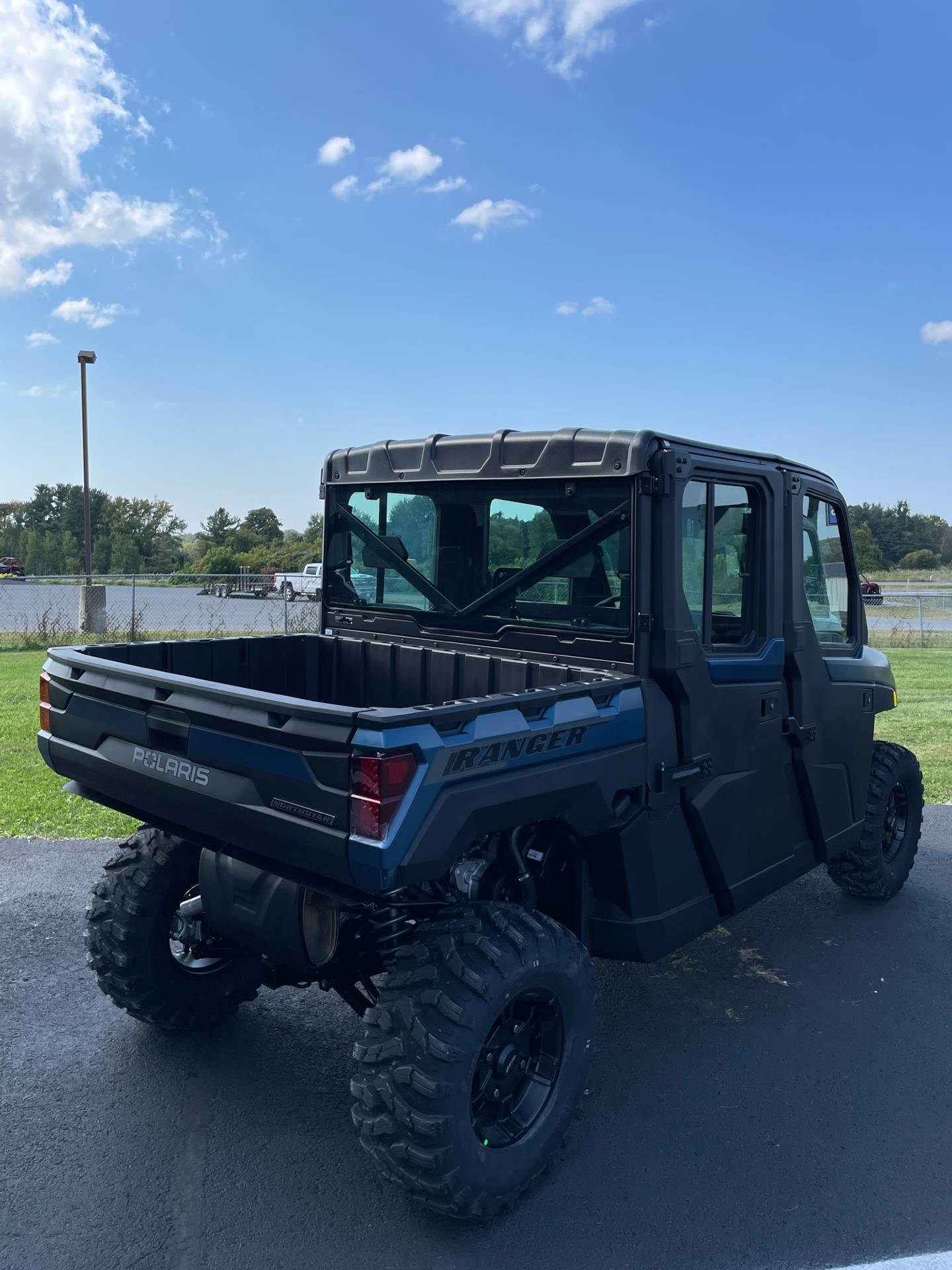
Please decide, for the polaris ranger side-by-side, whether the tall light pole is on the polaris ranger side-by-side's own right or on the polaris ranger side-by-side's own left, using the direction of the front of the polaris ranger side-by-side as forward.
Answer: on the polaris ranger side-by-side's own left

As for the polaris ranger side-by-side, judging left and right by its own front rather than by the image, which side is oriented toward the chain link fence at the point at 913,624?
front

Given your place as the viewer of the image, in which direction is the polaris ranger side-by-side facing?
facing away from the viewer and to the right of the viewer

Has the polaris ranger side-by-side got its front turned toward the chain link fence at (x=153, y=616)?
no

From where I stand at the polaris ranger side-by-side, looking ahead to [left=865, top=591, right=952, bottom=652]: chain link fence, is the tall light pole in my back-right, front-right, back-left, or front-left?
front-left

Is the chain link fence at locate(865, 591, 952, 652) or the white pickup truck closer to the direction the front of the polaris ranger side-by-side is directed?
the chain link fence

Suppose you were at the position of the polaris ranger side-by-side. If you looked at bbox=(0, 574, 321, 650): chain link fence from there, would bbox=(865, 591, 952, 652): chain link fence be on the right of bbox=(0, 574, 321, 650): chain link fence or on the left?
right

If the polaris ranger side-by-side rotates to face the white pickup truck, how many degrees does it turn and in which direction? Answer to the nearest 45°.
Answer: approximately 45° to its left
